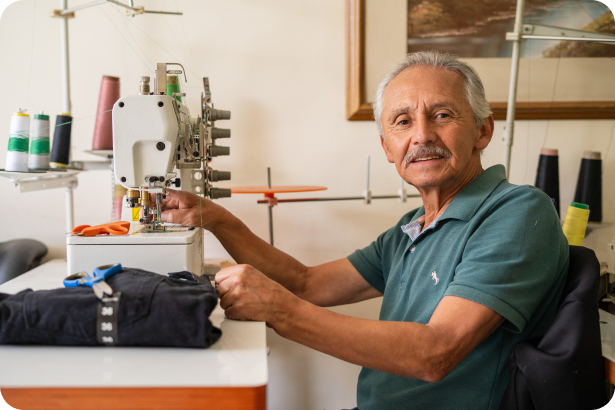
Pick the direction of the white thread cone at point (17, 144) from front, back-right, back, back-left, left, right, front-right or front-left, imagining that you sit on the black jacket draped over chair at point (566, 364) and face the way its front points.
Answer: front

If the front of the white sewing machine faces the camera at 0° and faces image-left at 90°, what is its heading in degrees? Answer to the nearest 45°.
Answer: approximately 270°

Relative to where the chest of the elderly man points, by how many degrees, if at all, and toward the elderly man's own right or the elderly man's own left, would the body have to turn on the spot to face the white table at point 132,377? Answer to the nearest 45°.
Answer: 0° — they already face it

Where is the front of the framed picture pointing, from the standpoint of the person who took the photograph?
facing the viewer

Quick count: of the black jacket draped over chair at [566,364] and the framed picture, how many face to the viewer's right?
0

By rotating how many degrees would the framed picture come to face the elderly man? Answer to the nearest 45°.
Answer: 0° — it already faces them

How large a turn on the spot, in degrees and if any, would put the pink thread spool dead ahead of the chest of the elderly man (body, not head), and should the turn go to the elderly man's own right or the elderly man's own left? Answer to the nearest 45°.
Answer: approximately 90° to the elderly man's own right

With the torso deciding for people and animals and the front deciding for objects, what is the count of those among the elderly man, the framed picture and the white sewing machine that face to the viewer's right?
1

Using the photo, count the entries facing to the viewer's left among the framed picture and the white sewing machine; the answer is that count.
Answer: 0
